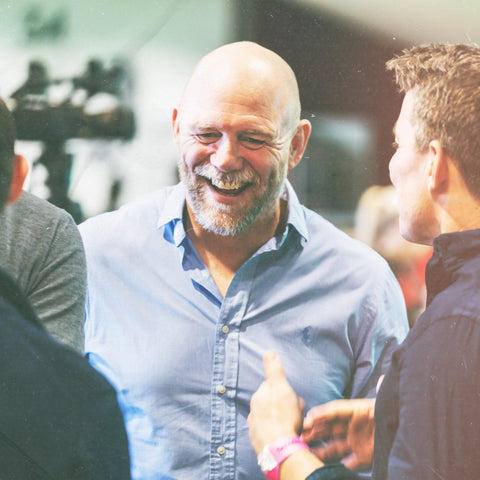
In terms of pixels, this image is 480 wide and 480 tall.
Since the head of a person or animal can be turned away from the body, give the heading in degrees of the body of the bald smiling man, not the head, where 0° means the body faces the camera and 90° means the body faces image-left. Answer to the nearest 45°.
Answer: approximately 0°
